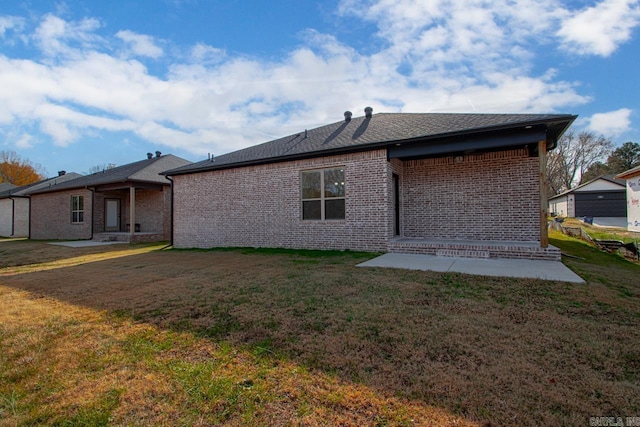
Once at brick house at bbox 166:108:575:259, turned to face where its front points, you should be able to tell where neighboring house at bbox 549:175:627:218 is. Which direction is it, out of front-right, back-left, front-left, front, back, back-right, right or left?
front-right

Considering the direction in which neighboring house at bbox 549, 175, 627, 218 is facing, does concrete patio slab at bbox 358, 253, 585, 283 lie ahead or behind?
ahead

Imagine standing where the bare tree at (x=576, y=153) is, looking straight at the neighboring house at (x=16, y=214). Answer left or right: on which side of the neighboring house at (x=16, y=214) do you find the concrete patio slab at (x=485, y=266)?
left

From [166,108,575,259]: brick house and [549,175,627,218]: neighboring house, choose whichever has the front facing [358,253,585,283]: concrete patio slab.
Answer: the neighboring house

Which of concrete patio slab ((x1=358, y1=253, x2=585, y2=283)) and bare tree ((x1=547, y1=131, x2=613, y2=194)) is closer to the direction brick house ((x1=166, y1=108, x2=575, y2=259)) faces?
the bare tree

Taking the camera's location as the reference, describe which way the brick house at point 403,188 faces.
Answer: facing away from the viewer

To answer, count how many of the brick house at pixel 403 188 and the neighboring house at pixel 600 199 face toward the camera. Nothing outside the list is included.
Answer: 1

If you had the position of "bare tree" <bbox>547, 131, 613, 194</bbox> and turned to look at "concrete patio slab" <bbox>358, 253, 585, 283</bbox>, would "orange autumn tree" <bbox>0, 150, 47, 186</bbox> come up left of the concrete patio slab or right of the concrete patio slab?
right

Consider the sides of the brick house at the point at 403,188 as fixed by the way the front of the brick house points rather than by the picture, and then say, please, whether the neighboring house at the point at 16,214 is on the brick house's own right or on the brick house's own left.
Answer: on the brick house's own left

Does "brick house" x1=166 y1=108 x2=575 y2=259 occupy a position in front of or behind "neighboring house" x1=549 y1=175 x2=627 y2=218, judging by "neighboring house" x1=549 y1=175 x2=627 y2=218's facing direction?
in front

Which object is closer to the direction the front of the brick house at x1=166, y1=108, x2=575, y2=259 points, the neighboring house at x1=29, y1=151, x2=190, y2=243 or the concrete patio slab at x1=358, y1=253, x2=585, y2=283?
the neighboring house

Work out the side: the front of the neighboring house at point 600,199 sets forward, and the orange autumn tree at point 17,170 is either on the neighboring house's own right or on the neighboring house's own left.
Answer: on the neighboring house's own right
